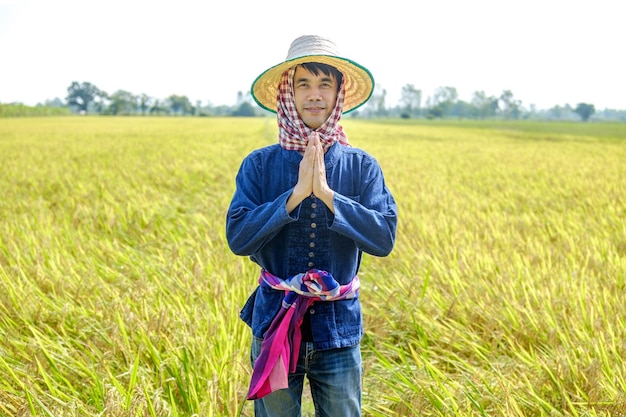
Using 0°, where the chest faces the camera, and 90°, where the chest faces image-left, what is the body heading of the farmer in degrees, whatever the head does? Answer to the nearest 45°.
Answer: approximately 0°
